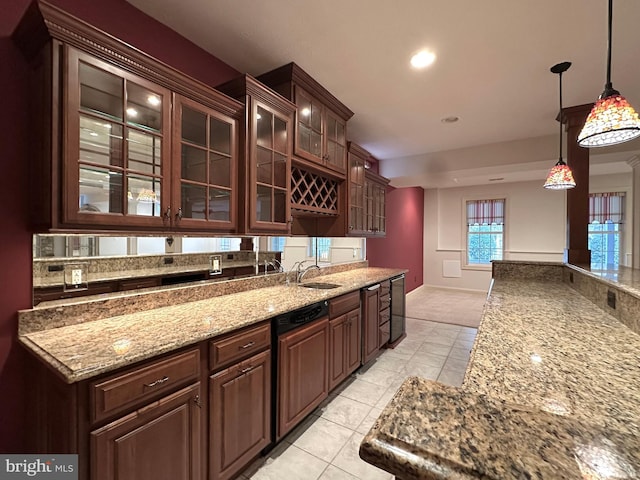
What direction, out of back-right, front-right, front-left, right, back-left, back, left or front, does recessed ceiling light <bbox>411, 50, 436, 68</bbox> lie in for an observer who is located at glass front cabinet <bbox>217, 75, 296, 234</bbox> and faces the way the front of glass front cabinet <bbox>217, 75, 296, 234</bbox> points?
front-left

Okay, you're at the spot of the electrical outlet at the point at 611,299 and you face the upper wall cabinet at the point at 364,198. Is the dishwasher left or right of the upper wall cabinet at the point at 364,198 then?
left

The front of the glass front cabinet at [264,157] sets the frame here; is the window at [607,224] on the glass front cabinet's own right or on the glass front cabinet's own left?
on the glass front cabinet's own left

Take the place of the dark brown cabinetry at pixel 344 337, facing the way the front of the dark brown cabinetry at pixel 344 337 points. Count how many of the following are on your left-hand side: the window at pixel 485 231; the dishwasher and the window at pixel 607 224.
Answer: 2

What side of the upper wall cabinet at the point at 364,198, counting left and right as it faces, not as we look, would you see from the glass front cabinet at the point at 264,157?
right

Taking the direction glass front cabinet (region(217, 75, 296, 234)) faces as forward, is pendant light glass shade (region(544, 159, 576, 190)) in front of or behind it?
in front

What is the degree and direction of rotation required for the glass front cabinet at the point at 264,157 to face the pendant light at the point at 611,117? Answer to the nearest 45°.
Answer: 0° — it already faces it

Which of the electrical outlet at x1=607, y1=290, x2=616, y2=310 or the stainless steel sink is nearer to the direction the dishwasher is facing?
the electrical outlet

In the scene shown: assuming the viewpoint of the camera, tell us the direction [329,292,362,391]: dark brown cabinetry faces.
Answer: facing the viewer and to the right of the viewer
